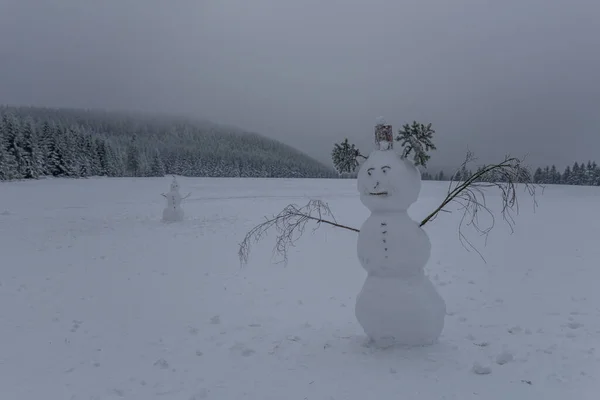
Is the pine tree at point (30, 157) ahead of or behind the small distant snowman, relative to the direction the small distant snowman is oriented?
behind

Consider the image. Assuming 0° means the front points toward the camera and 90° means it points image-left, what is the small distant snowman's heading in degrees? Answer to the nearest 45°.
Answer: approximately 0°

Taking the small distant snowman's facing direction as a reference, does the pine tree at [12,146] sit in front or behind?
behind

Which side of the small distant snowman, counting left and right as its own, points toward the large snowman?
front
